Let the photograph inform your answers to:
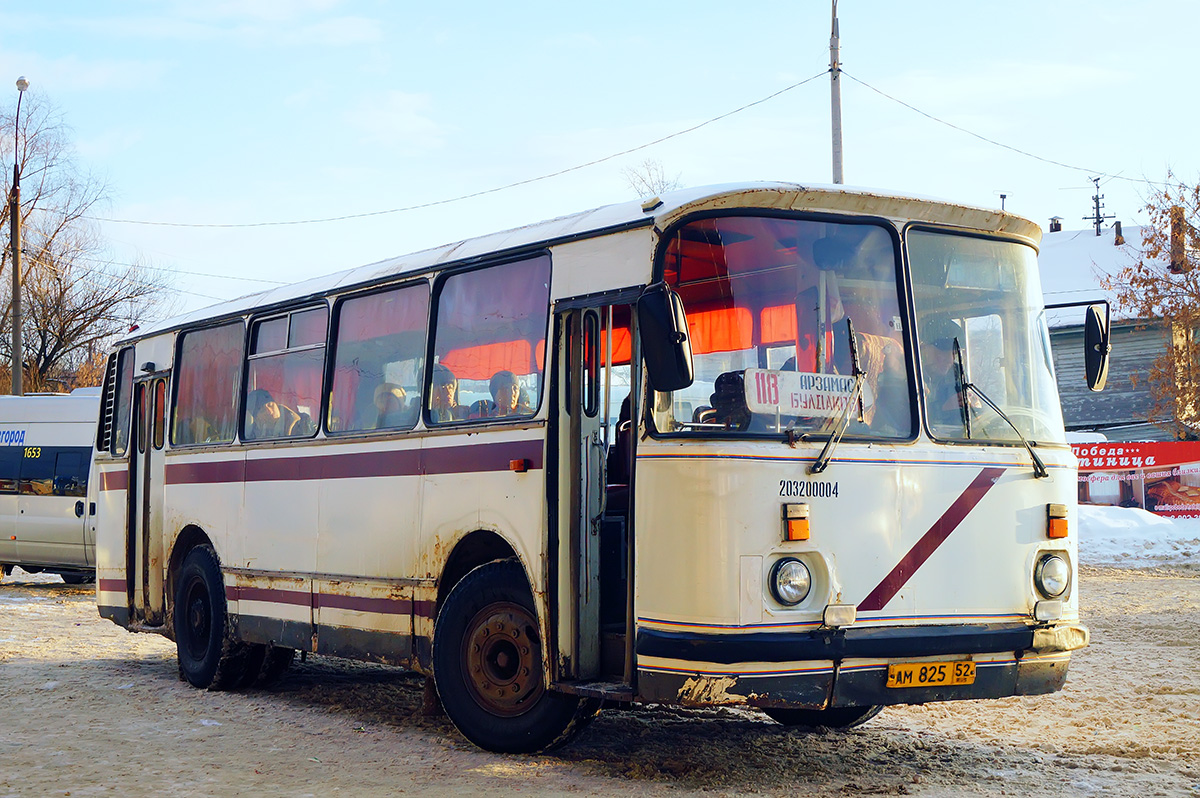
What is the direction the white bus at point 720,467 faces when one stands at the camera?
facing the viewer and to the right of the viewer

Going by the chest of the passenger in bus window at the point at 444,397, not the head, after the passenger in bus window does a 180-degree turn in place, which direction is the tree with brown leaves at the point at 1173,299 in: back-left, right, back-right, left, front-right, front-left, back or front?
right

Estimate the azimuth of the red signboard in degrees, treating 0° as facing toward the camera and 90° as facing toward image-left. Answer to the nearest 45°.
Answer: approximately 0°

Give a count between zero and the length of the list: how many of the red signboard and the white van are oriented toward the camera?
1

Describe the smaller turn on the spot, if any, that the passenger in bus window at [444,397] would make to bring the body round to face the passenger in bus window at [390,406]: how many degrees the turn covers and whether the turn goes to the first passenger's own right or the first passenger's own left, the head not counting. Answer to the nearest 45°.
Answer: approximately 180°

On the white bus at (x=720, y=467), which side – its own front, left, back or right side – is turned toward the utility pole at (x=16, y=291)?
back

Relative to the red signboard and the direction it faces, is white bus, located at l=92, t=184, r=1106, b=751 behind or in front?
in front

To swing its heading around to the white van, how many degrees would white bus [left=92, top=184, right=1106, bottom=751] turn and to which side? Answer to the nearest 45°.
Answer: approximately 180°
